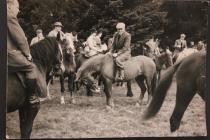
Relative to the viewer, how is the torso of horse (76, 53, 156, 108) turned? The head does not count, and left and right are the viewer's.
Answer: facing to the left of the viewer

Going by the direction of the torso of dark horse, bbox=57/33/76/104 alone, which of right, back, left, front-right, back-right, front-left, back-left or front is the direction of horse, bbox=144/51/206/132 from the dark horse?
left

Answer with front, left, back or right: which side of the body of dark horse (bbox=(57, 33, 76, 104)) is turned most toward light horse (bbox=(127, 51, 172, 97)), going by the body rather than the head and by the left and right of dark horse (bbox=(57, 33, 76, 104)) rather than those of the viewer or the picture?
left

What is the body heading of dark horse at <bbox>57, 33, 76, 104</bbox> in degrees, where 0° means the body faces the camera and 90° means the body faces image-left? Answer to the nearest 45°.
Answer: approximately 0°

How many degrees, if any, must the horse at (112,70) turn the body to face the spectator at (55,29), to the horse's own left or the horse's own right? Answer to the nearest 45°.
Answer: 0° — it already faces them

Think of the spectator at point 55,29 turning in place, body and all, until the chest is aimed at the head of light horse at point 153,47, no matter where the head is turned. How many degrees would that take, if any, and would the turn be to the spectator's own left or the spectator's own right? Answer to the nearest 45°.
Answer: approximately 45° to the spectator's own left

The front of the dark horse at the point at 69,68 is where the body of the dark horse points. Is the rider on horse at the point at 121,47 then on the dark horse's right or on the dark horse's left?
on the dark horse's left

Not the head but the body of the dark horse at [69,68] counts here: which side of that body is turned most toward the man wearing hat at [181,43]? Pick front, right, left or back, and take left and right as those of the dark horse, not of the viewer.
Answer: left

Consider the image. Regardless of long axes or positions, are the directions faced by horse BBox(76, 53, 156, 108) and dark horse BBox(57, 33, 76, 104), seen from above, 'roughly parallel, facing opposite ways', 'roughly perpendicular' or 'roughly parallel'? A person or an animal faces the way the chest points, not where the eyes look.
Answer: roughly perpendicular

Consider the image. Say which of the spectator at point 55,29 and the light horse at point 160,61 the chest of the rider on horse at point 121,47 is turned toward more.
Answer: the spectator

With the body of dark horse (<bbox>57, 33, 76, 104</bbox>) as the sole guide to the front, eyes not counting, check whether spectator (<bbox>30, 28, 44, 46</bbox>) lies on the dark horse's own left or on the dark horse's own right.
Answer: on the dark horse's own right

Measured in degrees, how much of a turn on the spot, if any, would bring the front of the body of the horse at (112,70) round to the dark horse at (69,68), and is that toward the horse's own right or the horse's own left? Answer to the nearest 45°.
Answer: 0° — it already faces it

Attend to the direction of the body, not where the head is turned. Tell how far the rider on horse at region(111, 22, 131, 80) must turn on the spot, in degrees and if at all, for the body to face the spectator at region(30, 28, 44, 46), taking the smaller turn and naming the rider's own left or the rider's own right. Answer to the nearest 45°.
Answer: approximately 45° to the rider's own right

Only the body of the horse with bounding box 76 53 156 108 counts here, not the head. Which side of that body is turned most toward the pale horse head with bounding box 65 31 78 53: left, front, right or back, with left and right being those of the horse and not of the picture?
front

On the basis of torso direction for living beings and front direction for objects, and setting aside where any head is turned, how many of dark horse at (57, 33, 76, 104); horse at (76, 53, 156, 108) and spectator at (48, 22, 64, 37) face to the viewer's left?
1

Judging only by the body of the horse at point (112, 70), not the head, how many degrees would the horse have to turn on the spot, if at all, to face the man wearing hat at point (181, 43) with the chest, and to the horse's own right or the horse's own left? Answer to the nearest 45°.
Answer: approximately 180°
